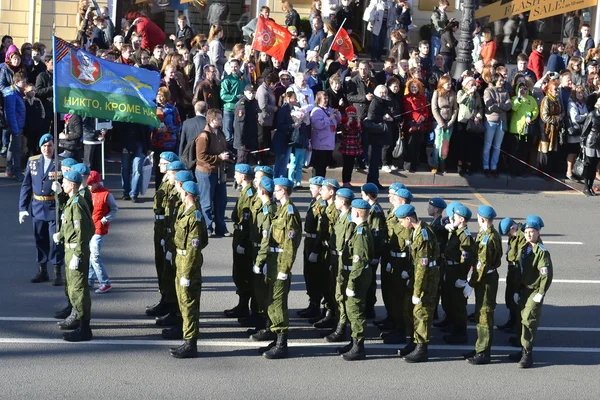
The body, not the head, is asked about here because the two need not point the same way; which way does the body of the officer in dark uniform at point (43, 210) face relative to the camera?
toward the camera

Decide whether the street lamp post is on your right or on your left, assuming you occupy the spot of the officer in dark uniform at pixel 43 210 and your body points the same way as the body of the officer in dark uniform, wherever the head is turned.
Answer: on your left
